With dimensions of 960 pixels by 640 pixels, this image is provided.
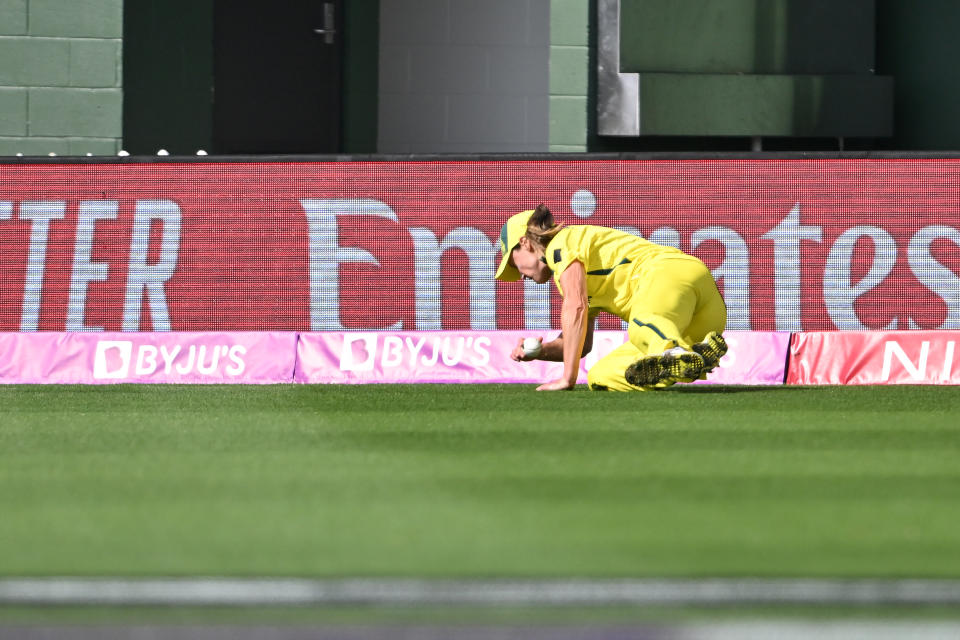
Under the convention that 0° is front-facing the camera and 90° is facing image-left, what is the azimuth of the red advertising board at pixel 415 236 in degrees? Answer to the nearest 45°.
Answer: approximately 0°

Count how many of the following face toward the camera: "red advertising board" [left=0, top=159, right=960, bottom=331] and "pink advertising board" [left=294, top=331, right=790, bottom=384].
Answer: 2

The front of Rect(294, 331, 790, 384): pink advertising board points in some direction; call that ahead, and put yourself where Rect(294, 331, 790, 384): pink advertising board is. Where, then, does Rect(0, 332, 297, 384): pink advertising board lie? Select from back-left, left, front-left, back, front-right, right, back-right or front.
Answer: right

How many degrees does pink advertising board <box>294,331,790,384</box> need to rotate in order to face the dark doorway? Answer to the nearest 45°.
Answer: approximately 180°

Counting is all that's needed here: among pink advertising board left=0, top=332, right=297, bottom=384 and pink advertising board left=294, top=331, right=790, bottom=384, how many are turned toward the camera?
2

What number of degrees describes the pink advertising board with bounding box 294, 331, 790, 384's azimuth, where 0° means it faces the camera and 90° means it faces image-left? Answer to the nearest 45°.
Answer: approximately 0°

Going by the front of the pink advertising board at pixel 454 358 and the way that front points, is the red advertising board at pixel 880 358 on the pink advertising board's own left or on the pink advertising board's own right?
on the pink advertising board's own left

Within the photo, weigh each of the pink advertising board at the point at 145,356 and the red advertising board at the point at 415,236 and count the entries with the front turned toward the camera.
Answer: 2

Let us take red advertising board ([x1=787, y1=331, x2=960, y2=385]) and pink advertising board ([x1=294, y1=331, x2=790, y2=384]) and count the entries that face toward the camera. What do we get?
2
